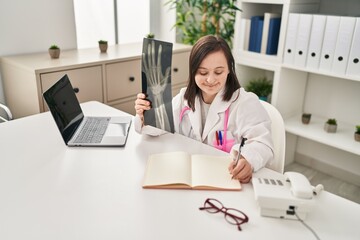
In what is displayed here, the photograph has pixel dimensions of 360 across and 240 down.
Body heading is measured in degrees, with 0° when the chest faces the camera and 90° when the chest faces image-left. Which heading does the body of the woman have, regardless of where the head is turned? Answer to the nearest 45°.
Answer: approximately 45°

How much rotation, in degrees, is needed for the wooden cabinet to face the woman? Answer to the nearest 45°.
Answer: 0° — it already faces them

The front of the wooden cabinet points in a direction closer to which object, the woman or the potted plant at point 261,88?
the woman

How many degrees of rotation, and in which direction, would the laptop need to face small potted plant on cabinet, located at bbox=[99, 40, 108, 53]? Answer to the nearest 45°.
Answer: approximately 90° to its left

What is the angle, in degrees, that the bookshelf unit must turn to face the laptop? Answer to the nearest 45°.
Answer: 0° — it already faces it

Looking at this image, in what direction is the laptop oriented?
to the viewer's right

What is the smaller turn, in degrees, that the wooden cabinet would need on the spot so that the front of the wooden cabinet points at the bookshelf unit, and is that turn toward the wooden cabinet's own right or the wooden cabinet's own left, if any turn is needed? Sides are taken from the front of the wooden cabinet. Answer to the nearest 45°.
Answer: approximately 45° to the wooden cabinet's own left

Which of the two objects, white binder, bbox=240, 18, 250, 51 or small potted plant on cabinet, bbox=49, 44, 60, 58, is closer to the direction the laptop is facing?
the white binder

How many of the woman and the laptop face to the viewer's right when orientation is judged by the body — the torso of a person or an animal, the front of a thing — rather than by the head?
1
